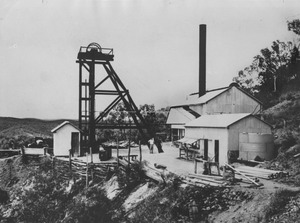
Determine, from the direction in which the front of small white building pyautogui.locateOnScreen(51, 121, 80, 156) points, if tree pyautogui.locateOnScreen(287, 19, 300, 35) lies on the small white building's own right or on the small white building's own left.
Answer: on the small white building's own left

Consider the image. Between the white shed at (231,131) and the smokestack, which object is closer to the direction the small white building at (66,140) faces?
the white shed

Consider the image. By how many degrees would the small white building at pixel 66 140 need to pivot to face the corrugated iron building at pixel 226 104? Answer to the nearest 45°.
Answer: approximately 90° to its left

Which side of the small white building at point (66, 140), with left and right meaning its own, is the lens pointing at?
front

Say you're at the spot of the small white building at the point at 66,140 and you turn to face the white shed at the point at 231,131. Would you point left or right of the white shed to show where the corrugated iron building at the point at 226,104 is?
left

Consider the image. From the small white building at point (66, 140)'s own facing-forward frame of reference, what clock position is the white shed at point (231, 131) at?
The white shed is roughly at 10 o'clock from the small white building.

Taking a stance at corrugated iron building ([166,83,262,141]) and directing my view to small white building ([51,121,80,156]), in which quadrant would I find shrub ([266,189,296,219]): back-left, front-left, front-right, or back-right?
front-left

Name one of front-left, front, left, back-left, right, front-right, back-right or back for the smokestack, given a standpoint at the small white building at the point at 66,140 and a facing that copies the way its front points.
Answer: back-left

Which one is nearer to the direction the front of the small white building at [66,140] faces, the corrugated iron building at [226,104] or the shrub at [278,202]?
the shrub

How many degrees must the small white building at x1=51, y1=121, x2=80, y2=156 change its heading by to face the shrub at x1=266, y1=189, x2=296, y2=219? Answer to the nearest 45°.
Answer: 0° — it already faces it
